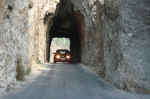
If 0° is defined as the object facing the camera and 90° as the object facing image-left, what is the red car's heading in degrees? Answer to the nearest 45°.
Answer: approximately 0°
